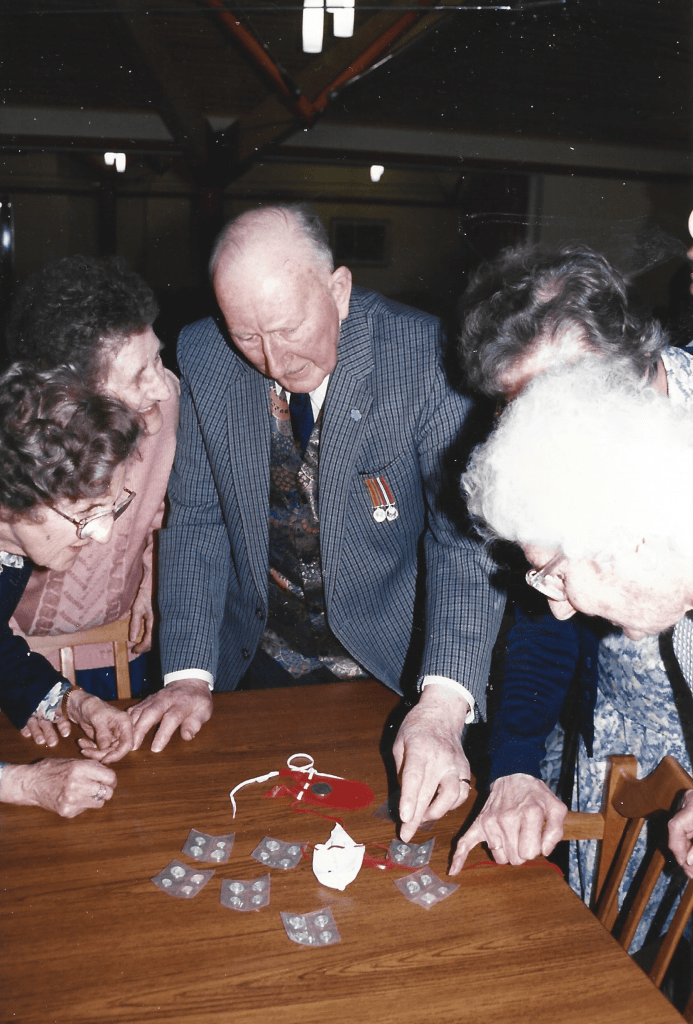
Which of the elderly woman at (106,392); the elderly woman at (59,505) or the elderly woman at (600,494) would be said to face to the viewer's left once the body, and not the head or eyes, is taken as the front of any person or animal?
the elderly woman at (600,494)

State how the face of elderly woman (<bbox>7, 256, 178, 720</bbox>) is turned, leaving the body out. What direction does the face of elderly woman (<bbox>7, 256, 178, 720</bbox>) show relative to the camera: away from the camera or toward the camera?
toward the camera

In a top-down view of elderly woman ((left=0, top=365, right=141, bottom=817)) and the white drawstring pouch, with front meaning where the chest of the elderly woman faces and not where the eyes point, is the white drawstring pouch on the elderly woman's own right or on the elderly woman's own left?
on the elderly woman's own right

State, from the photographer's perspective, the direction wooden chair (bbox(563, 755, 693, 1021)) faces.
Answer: facing to the left of the viewer

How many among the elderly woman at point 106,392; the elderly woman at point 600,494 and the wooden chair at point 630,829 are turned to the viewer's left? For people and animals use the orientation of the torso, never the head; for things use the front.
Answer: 2

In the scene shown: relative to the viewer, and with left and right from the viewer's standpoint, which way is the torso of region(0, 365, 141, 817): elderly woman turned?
facing to the right of the viewer

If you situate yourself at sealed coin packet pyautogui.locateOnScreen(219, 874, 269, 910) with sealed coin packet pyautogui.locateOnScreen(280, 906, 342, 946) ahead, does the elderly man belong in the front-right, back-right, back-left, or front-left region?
back-left

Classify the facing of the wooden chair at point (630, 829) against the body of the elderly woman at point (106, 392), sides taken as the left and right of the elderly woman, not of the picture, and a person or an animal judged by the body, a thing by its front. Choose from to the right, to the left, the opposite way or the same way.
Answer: the opposite way

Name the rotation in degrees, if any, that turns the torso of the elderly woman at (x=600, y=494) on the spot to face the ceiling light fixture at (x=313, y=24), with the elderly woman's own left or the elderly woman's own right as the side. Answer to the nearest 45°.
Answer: approximately 45° to the elderly woman's own right

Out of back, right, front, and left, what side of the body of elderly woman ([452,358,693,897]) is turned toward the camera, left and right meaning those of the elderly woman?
left
